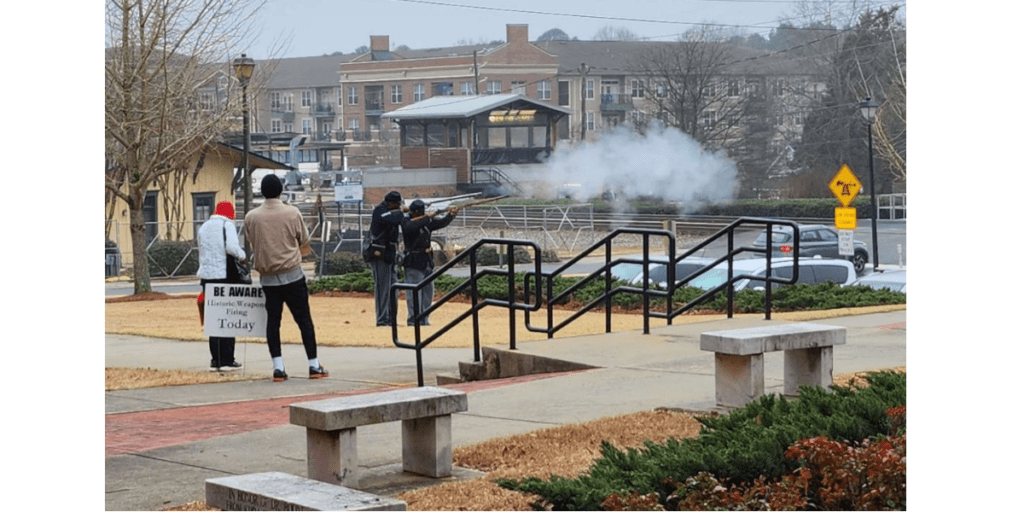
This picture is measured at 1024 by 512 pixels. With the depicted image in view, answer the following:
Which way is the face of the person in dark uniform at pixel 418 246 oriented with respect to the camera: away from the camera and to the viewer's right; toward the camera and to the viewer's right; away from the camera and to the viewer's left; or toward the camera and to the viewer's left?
away from the camera and to the viewer's right

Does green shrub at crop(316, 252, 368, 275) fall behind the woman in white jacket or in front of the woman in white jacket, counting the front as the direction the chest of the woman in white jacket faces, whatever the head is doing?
in front

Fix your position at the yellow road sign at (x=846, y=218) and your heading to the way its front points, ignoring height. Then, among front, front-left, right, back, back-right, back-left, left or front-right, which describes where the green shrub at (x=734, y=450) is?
front

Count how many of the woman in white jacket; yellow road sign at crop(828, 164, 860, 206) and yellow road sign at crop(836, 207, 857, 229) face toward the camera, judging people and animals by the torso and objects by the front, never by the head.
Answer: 2

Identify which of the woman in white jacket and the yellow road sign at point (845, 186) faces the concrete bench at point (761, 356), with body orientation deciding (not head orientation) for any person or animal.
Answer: the yellow road sign

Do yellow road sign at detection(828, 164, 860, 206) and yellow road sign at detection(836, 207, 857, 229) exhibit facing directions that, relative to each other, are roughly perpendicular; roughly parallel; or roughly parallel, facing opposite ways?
roughly parallel

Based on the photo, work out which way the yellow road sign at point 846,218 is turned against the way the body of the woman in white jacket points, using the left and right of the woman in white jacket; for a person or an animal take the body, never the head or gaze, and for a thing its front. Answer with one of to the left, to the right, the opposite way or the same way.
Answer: the opposite way

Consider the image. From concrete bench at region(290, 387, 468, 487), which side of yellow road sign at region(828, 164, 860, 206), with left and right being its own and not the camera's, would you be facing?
front

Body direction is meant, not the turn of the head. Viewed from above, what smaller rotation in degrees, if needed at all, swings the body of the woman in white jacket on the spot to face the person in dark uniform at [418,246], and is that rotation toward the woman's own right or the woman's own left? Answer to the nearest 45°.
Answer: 0° — they already face them

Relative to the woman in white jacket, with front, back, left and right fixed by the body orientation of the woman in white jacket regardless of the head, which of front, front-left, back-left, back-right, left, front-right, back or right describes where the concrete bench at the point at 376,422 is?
back-right

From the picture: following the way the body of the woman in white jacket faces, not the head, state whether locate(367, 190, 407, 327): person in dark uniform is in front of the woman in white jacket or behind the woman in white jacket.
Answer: in front

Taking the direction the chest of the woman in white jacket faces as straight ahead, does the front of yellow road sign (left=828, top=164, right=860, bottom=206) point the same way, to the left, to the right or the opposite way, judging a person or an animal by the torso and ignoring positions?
the opposite way

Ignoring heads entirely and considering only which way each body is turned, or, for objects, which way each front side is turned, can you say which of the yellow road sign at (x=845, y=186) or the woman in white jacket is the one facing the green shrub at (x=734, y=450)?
the yellow road sign

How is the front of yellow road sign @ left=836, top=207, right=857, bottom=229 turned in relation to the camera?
facing the viewer

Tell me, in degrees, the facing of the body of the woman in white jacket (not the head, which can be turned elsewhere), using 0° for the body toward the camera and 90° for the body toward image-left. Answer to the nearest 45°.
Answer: approximately 225°

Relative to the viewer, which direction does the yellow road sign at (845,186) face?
toward the camera
